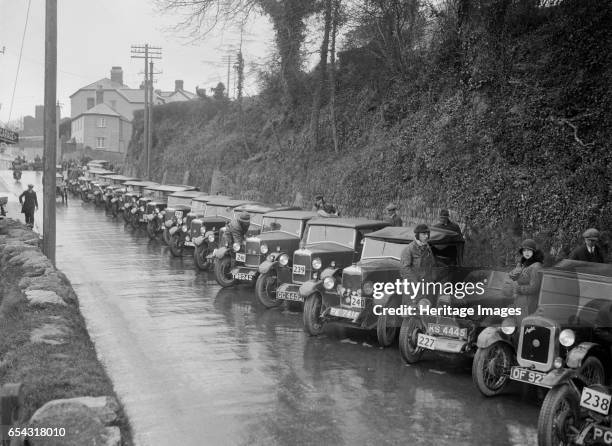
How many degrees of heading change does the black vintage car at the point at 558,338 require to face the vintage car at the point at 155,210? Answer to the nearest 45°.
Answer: approximately 90° to its right

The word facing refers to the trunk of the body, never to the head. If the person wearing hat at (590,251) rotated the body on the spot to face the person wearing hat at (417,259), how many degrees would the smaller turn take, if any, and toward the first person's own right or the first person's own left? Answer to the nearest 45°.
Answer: approximately 45° to the first person's own right

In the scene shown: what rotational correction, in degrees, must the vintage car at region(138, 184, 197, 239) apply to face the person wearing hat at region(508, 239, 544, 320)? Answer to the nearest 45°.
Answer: approximately 45° to its left

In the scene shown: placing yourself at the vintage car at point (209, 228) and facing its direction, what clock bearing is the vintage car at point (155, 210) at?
the vintage car at point (155, 210) is roughly at 4 o'clock from the vintage car at point (209, 228).

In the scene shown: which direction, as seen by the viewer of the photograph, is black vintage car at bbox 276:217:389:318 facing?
facing the viewer and to the left of the viewer

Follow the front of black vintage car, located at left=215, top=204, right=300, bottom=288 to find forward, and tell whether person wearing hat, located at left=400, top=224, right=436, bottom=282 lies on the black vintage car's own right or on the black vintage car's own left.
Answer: on the black vintage car's own left

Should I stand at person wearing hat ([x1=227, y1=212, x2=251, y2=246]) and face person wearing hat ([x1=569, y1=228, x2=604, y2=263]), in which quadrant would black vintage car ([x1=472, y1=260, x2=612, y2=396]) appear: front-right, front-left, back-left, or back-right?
front-right

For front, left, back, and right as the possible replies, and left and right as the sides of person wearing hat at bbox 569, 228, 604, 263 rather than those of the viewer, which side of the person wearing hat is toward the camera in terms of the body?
front

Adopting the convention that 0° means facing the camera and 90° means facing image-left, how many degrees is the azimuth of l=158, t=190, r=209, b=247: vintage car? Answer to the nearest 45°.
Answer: approximately 45°
